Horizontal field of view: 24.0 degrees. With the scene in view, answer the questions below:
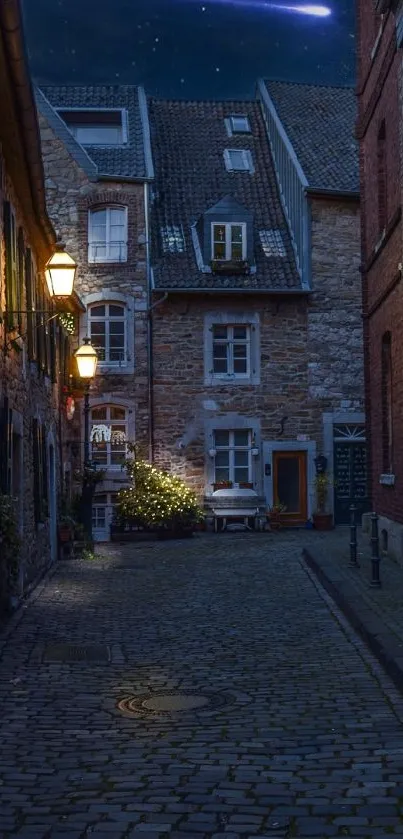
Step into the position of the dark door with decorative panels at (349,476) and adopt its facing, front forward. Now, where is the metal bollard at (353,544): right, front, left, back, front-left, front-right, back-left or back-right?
front

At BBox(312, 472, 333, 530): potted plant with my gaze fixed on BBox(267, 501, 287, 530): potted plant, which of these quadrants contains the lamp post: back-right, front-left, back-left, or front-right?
front-left

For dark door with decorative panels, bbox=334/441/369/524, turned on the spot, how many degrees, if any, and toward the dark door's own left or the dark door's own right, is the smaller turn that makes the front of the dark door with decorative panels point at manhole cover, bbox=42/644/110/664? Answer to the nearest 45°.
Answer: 0° — it already faces it

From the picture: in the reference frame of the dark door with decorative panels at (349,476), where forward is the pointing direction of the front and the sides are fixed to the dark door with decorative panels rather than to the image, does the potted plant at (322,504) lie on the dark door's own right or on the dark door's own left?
on the dark door's own right

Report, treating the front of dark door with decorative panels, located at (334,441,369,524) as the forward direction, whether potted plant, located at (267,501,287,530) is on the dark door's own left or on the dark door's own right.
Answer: on the dark door's own right

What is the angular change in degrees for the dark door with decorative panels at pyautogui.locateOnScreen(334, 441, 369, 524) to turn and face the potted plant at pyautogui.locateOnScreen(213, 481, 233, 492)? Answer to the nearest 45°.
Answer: approximately 90° to its right

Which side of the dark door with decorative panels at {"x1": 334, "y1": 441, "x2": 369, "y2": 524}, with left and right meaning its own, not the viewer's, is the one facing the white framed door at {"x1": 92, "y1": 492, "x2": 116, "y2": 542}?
right

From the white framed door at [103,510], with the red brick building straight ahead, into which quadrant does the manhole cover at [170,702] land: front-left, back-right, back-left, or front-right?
front-right

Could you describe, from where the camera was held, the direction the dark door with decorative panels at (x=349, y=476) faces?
facing the viewer

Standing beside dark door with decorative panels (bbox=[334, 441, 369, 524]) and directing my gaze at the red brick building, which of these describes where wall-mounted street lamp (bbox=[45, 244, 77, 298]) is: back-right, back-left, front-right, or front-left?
front-right

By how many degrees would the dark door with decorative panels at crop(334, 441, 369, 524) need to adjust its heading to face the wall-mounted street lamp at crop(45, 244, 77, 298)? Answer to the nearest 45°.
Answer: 0° — it already faces it

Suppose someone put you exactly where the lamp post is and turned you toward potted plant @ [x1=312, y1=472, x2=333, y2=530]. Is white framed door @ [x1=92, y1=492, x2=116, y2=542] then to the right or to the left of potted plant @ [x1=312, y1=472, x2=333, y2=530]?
left

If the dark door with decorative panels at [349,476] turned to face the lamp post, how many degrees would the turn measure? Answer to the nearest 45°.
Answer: approximately 45° to its right

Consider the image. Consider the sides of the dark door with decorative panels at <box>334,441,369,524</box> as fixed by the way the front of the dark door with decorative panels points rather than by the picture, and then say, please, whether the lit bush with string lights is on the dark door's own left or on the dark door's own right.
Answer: on the dark door's own right
